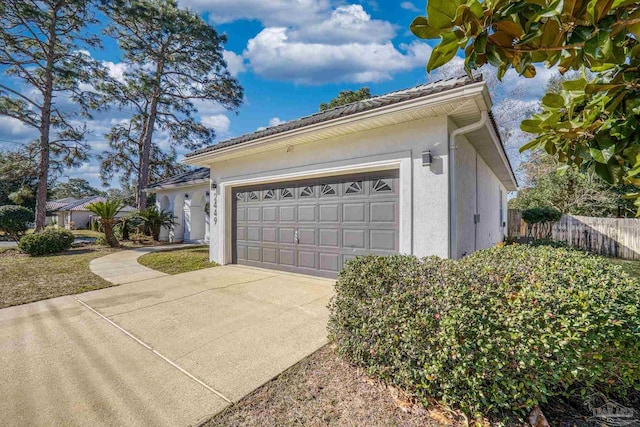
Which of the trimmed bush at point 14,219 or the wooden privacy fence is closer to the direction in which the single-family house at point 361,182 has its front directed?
the trimmed bush

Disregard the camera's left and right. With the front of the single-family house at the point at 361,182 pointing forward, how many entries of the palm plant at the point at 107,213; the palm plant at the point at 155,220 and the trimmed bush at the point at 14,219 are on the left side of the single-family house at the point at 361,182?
0

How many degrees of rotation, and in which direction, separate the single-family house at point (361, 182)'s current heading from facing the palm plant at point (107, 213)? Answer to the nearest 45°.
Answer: approximately 90° to its right

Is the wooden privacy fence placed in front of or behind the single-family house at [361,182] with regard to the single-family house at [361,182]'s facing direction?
behind

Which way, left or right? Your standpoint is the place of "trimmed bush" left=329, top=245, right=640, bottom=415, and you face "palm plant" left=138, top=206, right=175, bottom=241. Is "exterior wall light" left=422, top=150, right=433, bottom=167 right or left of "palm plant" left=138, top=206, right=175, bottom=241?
right

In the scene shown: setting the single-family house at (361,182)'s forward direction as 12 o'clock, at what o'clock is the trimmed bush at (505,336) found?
The trimmed bush is roughly at 10 o'clock from the single-family house.

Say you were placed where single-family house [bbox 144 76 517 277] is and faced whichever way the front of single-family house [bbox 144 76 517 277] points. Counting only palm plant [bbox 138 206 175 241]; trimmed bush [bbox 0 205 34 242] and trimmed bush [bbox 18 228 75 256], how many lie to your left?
0

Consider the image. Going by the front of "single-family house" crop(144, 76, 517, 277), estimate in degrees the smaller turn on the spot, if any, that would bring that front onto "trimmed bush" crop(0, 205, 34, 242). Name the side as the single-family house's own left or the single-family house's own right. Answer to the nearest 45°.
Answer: approximately 90° to the single-family house's own right

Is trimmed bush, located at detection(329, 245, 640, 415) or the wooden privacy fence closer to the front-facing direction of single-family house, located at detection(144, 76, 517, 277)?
the trimmed bush

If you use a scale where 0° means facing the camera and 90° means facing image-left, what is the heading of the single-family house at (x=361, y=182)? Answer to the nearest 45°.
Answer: approximately 45°

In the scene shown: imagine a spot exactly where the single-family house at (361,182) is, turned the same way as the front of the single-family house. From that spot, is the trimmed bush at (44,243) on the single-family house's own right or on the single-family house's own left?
on the single-family house's own right

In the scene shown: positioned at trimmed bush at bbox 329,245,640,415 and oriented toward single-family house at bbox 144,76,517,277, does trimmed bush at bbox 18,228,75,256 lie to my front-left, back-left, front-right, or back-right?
front-left

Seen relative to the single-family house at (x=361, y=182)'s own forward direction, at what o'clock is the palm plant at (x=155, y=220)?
The palm plant is roughly at 3 o'clock from the single-family house.
